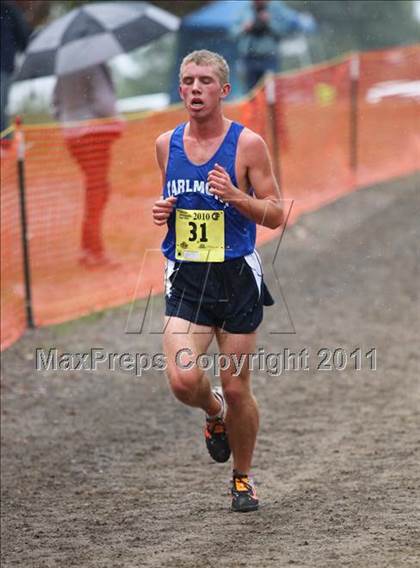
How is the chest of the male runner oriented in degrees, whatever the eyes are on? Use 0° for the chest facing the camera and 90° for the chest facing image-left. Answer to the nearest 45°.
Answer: approximately 0°

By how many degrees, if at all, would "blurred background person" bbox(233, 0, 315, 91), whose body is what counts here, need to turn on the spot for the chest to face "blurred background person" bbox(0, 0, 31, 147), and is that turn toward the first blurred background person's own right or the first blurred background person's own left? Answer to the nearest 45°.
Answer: approximately 45° to the first blurred background person's own right

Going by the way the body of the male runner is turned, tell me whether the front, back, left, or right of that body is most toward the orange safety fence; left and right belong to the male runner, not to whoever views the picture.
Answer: back

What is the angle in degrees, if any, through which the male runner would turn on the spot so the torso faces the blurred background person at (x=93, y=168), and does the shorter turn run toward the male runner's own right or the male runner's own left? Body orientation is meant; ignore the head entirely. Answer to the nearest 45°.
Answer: approximately 180°

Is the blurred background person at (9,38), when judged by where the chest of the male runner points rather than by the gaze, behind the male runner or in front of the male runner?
behind
